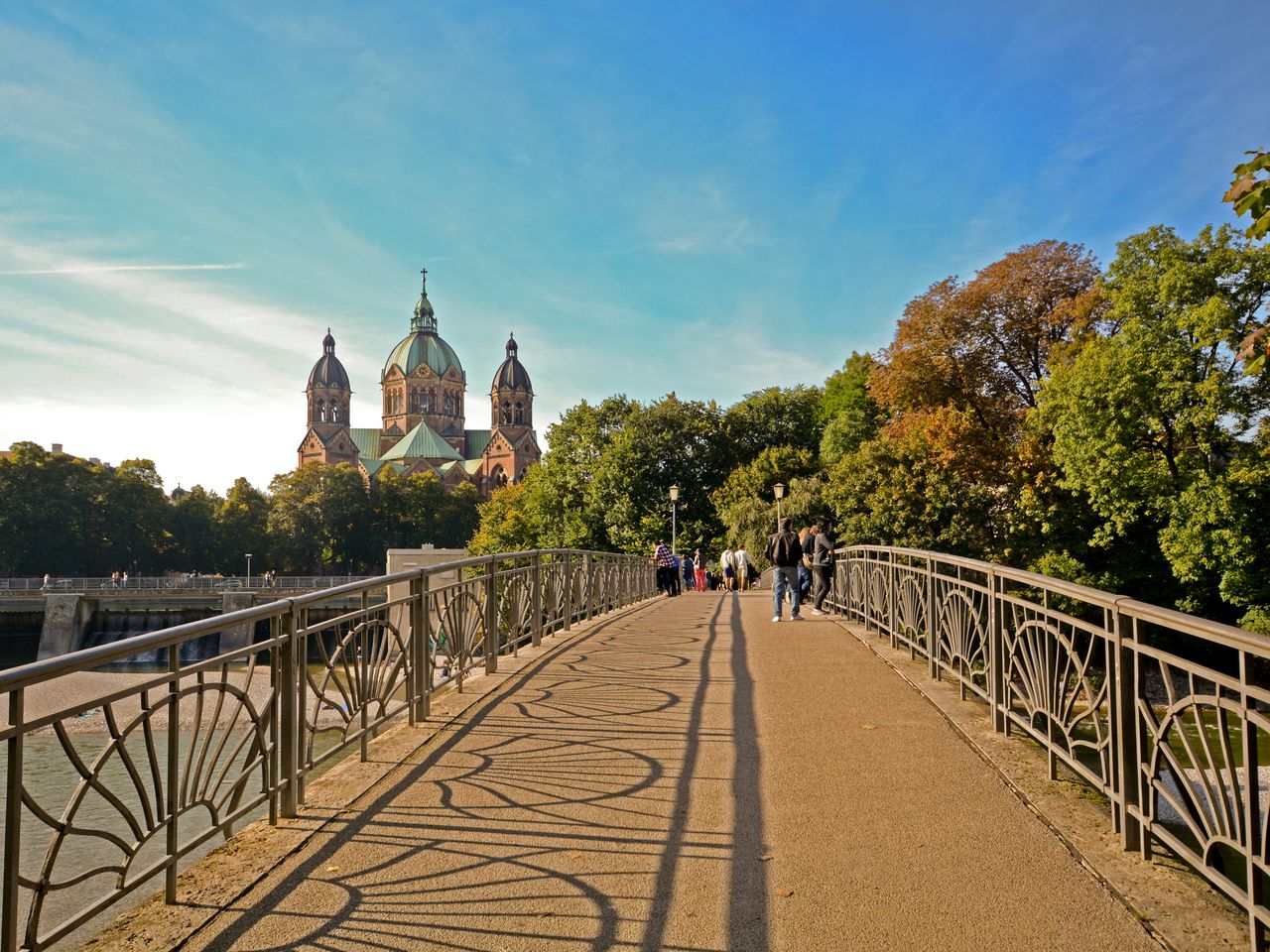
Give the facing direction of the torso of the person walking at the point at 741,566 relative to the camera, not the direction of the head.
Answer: away from the camera
